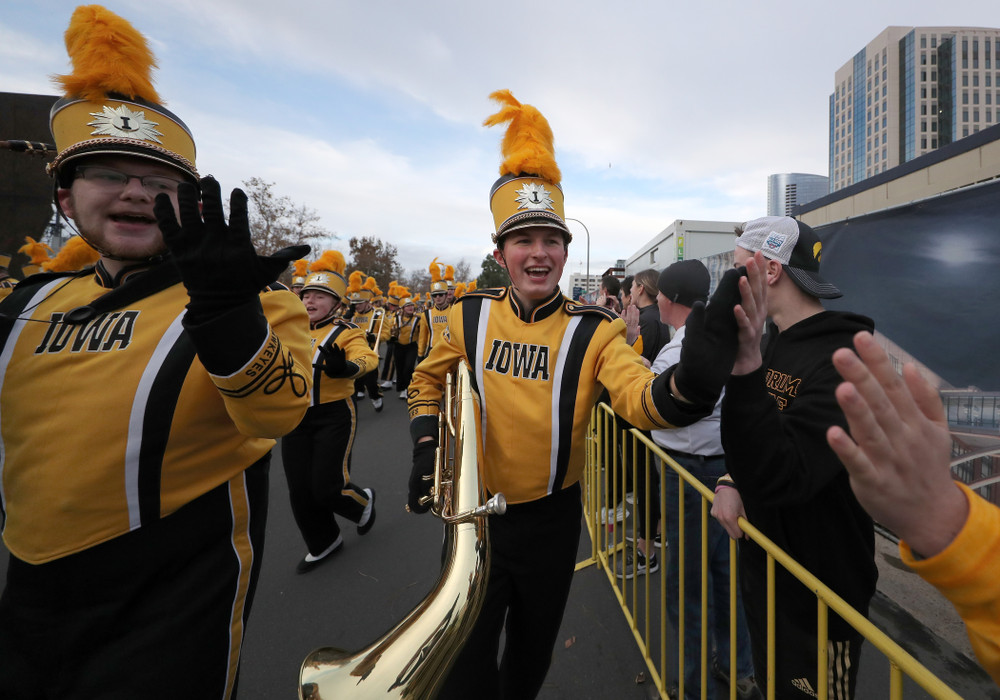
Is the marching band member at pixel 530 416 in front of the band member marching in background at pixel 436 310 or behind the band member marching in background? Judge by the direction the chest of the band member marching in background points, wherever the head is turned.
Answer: in front

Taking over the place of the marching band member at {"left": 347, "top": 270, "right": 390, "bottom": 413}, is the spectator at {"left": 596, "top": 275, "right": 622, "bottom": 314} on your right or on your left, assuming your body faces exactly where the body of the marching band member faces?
on your left

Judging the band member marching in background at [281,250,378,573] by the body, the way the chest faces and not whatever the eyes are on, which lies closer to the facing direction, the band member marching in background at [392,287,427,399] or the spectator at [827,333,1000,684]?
the spectator

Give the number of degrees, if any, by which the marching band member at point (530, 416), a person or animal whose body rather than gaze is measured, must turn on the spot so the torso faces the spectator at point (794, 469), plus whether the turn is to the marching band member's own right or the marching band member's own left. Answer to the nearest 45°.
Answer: approximately 45° to the marching band member's own left

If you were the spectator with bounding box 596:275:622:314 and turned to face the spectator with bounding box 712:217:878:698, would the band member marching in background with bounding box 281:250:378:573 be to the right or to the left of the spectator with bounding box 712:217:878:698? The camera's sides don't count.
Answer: right

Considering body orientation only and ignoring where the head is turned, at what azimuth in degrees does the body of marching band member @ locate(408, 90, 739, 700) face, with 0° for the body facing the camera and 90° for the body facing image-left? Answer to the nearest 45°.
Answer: approximately 0°

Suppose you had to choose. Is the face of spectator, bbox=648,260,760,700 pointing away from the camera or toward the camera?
away from the camera

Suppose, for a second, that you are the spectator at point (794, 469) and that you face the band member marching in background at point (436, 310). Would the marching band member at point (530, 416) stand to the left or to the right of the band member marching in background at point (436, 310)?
left

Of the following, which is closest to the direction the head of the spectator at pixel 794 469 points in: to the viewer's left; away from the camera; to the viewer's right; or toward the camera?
to the viewer's left

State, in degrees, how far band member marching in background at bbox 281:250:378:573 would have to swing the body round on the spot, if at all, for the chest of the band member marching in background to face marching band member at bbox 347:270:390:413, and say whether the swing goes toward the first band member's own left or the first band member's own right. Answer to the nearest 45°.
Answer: approximately 135° to the first band member's own right

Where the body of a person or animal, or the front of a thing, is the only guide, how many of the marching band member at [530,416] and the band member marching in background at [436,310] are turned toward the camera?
2

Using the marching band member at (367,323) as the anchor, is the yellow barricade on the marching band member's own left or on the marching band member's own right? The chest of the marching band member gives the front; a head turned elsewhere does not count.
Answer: on the marching band member's own left
